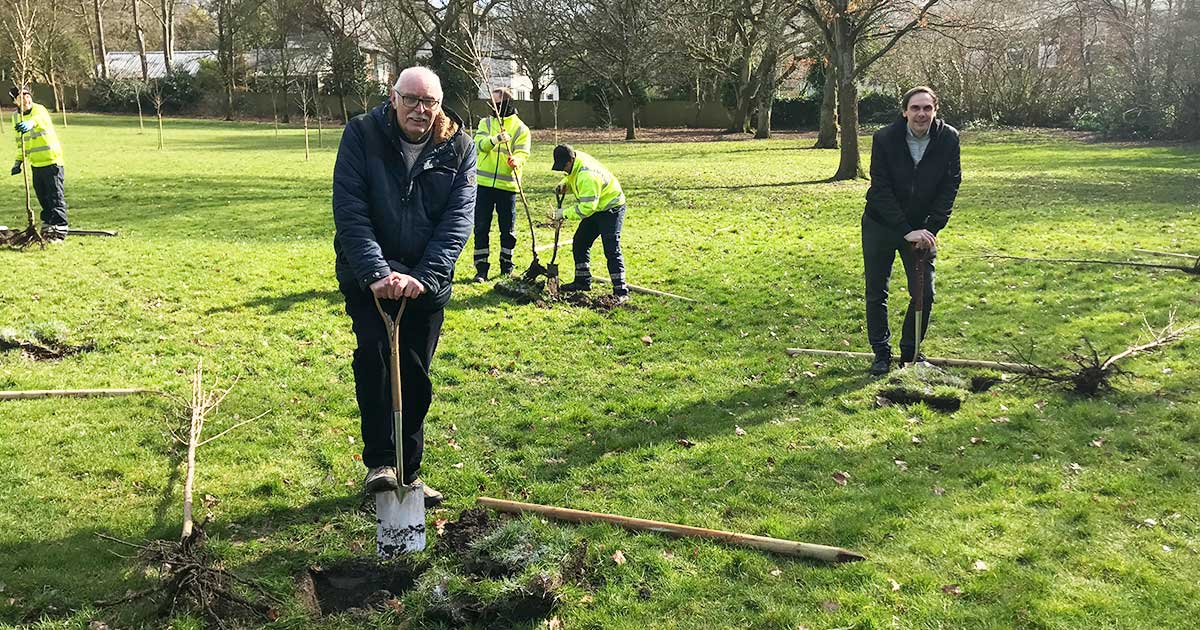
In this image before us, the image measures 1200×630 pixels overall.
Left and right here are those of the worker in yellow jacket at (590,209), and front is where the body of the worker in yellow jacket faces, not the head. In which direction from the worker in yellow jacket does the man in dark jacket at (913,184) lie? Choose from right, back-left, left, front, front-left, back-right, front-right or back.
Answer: back-left

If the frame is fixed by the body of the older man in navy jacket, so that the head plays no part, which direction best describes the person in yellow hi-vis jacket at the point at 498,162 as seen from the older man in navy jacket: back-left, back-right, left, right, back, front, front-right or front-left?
back

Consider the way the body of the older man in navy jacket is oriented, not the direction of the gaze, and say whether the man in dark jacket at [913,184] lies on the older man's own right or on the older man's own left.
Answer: on the older man's own left

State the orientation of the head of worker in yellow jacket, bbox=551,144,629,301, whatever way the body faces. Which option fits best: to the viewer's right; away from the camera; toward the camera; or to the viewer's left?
to the viewer's left

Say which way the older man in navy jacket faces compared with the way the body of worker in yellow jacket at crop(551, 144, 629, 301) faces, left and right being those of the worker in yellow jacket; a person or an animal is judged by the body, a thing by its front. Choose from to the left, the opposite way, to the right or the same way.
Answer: to the left

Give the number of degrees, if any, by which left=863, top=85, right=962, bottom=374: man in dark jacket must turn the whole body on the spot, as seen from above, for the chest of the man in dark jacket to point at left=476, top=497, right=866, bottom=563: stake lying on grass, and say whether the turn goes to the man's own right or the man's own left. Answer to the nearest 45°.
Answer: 0° — they already face it

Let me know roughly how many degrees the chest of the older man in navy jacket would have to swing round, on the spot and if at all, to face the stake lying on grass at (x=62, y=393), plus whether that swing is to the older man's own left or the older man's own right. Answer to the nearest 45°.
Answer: approximately 135° to the older man's own right

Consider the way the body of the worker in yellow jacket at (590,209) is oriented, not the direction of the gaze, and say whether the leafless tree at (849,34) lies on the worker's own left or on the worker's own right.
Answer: on the worker's own right

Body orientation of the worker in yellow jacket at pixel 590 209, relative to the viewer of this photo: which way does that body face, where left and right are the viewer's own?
facing to the left of the viewer

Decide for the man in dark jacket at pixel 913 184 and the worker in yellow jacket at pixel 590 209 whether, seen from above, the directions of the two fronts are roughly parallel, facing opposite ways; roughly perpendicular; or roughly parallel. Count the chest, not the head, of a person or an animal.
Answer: roughly perpendicular

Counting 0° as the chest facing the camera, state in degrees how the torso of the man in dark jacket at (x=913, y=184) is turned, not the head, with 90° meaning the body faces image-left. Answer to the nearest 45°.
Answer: approximately 0°
